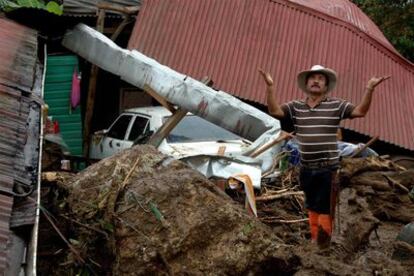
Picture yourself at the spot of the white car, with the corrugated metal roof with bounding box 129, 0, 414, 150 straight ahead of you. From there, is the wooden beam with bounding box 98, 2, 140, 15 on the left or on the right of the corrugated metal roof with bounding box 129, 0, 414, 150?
left

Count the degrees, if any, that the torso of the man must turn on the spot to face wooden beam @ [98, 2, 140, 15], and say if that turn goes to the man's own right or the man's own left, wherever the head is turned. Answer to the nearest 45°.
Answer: approximately 135° to the man's own right

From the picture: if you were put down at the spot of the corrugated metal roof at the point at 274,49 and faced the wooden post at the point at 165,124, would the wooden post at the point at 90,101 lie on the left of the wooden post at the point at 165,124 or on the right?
right

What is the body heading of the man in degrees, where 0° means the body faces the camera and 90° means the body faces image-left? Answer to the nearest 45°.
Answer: approximately 0°

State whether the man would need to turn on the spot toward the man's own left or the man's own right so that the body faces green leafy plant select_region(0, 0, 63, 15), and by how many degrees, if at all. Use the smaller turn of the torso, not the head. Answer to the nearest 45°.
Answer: approximately 135° to the man's own right

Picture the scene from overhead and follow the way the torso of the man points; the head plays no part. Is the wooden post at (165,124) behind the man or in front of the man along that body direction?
behind
